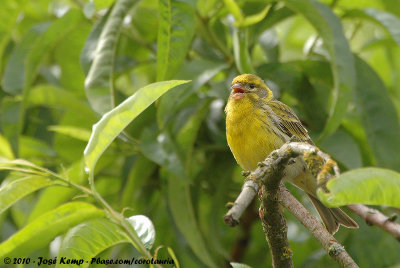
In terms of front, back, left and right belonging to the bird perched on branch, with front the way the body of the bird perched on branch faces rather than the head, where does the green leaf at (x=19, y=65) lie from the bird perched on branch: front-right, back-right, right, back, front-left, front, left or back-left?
front-right

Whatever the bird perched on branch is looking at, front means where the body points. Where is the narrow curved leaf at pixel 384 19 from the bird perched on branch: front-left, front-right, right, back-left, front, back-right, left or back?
back

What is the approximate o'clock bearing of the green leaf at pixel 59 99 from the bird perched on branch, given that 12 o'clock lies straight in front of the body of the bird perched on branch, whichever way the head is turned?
The green leaf is roughly at 2 o'clock from the bird perched on branch.

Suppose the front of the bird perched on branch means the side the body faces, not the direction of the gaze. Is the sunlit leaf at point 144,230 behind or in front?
in front

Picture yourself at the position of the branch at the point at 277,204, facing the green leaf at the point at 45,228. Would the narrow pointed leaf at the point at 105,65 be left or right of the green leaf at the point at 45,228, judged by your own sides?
right

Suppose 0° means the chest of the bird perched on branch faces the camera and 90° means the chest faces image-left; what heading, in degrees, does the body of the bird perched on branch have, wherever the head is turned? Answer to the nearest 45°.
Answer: approximately 45°

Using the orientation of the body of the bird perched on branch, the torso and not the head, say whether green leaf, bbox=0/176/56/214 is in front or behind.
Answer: in front
